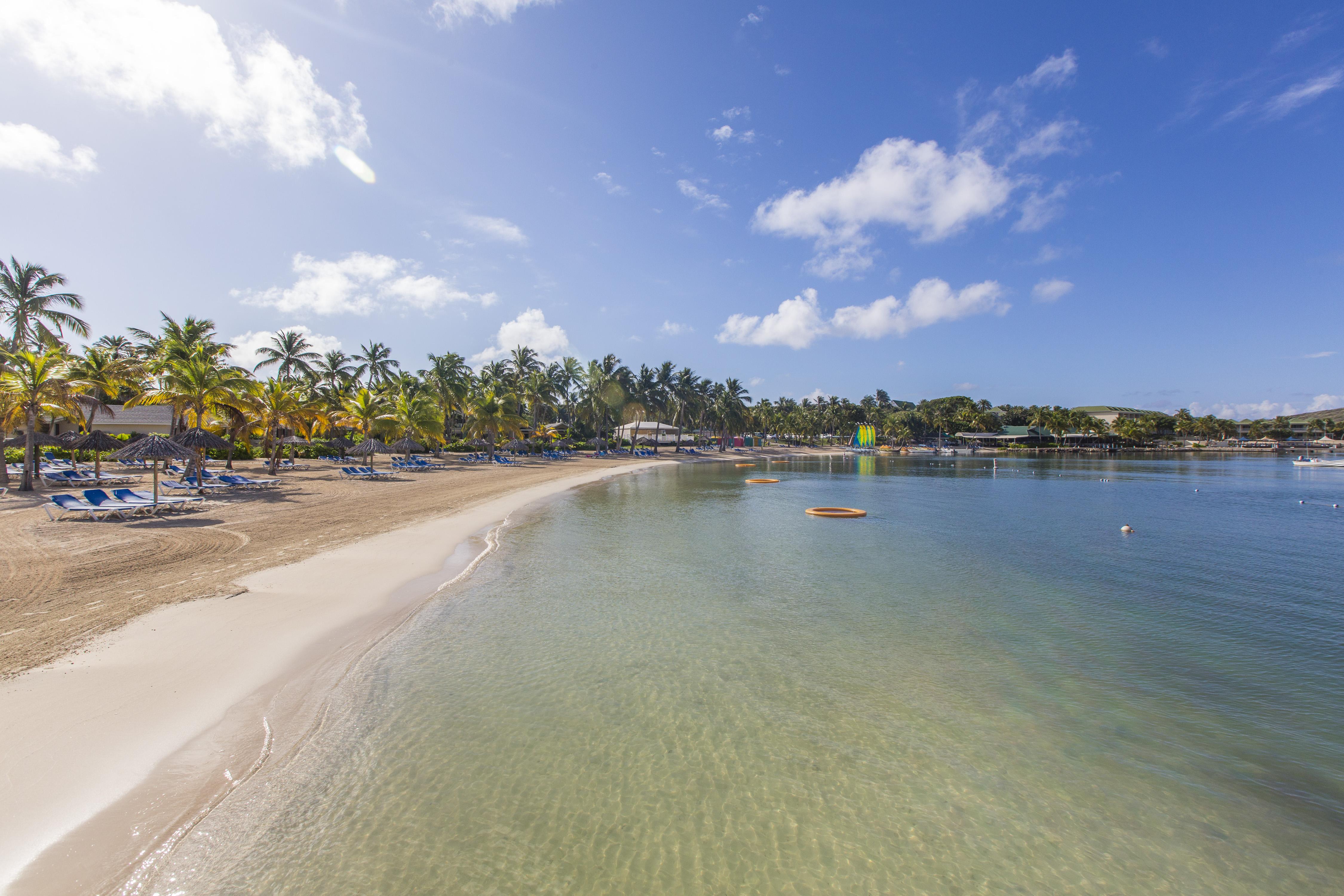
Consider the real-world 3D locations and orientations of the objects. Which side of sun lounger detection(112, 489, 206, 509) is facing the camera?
right

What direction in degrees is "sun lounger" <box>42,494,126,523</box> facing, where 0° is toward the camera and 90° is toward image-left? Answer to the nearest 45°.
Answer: approximately 270°

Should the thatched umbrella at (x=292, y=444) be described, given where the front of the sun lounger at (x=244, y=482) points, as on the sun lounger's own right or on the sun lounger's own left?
on the sun lounger's own left

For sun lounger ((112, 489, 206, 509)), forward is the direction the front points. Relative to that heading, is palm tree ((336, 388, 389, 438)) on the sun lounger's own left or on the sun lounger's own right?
on the sun lounger's own left

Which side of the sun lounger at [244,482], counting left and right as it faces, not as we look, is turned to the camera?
right

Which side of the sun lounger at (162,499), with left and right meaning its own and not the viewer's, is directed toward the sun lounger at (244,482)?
left

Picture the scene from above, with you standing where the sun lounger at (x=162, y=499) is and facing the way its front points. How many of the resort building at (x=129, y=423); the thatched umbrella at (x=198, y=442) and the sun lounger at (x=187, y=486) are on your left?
3

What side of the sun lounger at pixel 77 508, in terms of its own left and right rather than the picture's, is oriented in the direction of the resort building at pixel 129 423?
left

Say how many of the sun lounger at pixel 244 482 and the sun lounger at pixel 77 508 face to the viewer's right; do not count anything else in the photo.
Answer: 2

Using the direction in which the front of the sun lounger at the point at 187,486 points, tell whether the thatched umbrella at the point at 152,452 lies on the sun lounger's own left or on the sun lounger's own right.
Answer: on the sun lounger's own right

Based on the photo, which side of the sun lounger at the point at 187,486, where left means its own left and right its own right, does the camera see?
right
